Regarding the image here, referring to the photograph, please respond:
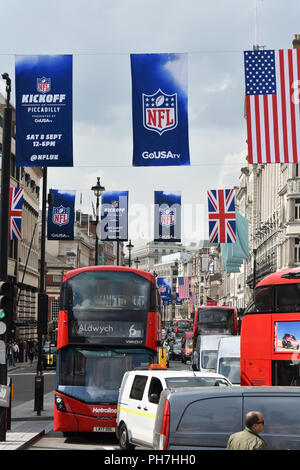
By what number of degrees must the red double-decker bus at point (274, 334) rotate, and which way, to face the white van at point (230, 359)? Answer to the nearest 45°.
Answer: approximately 90° to its left

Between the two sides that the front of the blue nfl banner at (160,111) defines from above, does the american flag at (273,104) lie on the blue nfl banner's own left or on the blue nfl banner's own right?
on the blue nfl banner's own left

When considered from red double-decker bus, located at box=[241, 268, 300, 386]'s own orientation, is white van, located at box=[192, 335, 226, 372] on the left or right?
on its left

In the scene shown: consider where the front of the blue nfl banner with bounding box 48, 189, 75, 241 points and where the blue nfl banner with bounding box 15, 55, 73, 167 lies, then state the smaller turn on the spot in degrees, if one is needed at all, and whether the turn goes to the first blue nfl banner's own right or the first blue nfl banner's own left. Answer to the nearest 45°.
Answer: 0° — it already faces it

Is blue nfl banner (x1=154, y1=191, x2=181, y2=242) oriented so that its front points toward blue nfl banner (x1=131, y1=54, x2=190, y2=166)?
yes

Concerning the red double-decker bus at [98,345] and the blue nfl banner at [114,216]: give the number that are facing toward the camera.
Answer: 2

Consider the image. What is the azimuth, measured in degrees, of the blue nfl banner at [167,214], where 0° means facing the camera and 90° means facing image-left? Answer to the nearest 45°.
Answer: approximately 0°
